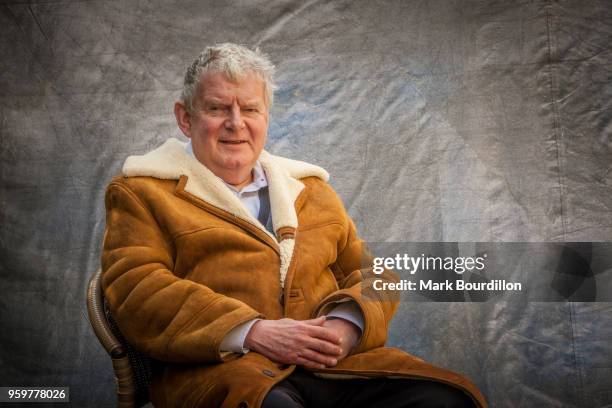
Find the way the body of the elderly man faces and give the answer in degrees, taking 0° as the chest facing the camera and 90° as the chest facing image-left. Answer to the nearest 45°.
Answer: approximately 315°
